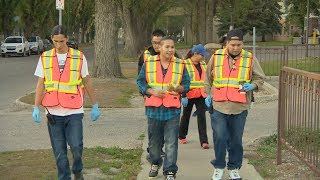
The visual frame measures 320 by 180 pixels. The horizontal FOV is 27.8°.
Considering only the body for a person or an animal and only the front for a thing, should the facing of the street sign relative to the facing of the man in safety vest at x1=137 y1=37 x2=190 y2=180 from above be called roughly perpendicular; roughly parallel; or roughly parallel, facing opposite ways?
roughly parallel

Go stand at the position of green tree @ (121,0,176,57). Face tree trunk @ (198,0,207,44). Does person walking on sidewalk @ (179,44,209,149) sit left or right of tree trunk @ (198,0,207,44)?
right

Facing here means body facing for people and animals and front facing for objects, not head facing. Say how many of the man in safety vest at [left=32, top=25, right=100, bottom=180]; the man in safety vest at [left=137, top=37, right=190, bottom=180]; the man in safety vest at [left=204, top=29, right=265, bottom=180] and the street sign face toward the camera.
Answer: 4

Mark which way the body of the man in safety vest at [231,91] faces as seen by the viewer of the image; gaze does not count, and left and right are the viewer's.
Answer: facing the viewer

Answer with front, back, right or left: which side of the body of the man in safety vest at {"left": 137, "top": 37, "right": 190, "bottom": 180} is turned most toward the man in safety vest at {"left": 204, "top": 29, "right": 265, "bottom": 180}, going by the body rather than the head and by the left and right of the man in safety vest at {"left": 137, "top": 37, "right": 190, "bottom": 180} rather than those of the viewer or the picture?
left

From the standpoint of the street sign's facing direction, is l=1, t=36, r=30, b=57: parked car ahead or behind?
behind

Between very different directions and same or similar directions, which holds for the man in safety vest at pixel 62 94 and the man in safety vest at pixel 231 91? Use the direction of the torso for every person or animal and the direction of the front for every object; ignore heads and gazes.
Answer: same or similar directions

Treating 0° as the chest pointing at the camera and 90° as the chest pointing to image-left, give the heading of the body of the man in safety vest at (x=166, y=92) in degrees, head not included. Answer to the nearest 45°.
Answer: approximately 0°

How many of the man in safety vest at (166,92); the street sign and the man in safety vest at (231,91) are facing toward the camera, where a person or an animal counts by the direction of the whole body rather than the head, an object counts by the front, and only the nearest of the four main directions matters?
3

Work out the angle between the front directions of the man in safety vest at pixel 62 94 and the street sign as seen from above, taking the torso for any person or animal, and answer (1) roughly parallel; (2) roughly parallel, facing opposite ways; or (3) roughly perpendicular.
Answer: roughly parallel

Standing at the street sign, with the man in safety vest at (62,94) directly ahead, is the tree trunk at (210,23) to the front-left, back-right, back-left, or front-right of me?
back-left

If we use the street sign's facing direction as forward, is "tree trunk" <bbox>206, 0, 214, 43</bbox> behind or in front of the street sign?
behind

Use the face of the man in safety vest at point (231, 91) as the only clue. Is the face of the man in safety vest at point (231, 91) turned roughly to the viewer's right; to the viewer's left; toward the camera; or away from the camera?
toward the camera

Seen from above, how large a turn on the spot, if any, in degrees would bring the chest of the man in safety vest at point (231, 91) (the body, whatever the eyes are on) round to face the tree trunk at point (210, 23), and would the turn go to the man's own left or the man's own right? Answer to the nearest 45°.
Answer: approximately 180°

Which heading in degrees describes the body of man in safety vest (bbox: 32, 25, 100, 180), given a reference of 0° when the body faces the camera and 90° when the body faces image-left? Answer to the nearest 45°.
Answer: approximately 0°
